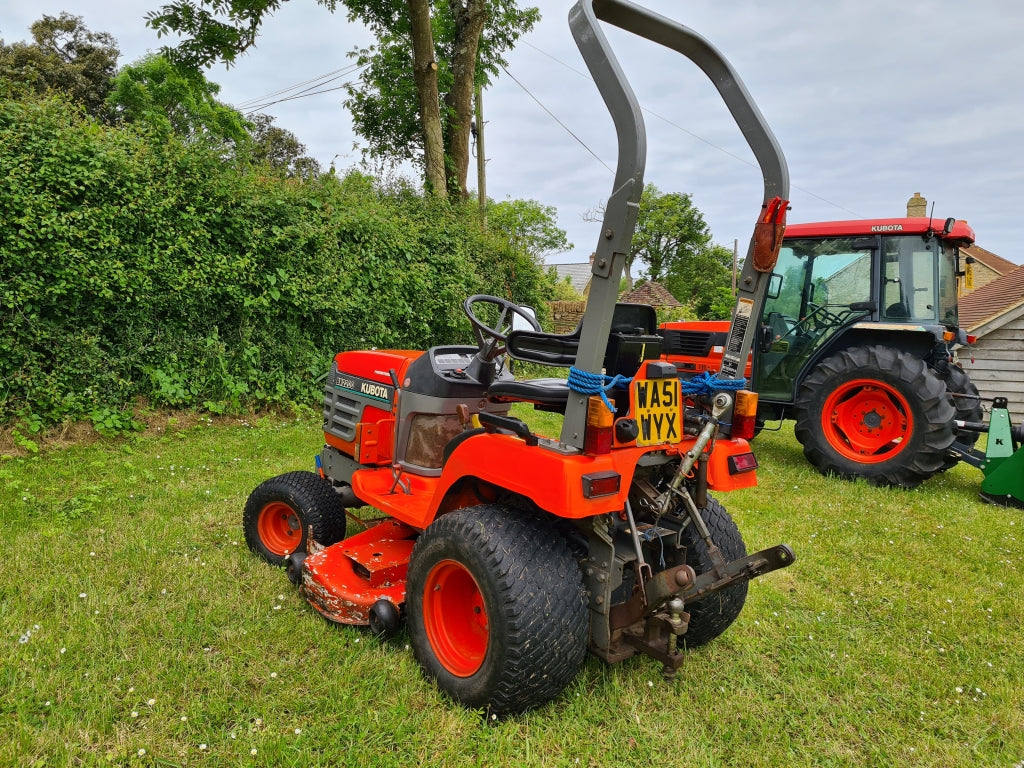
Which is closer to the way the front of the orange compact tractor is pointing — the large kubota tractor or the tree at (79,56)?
the tree

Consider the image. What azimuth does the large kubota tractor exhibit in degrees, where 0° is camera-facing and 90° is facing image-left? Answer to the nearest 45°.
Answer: approximately 90°

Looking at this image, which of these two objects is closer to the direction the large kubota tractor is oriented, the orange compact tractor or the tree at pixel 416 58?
the tree

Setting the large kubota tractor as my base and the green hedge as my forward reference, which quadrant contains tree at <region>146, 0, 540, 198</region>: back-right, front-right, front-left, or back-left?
front-right

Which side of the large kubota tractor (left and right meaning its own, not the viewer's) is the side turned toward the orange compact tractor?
left

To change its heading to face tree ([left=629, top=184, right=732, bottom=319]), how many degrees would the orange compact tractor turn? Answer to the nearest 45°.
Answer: approximately 45° to its right

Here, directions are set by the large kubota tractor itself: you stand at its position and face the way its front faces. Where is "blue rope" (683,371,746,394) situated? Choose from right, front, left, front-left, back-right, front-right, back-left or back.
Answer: left

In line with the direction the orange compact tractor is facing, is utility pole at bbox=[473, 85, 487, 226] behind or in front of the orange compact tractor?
in front

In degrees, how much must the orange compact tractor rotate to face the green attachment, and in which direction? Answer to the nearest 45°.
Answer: approximately 90° to its right

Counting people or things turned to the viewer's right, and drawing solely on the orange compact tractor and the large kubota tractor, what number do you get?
0

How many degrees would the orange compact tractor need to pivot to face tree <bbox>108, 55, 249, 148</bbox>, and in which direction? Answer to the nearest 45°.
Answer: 0° — it already faces it

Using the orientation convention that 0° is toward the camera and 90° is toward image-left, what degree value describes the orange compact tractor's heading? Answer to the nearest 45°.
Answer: approximately 135°
